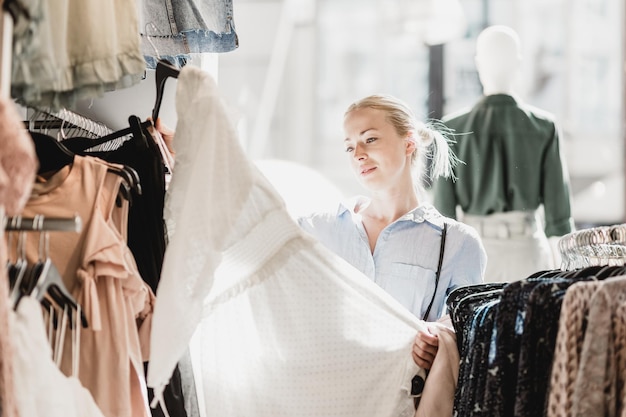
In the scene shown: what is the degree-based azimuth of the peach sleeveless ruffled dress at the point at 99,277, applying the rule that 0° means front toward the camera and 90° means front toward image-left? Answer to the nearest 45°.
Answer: approximately 45°

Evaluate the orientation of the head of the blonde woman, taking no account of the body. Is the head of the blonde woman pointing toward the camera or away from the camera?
toward the camera

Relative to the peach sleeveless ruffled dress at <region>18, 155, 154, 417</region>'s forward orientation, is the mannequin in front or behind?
behind
